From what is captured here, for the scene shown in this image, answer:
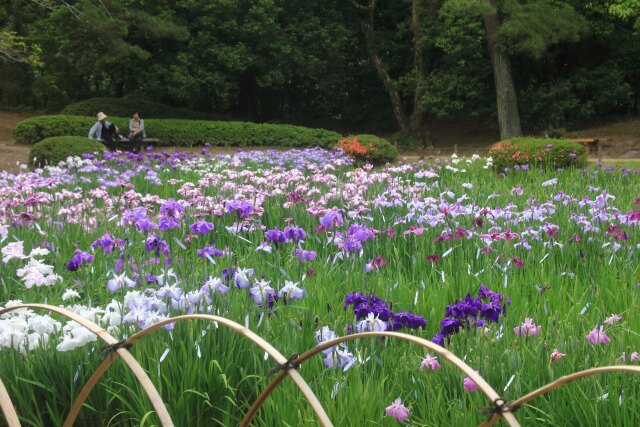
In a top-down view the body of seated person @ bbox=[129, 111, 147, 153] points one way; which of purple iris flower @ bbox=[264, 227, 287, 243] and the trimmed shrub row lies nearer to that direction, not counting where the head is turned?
the purple iris flower

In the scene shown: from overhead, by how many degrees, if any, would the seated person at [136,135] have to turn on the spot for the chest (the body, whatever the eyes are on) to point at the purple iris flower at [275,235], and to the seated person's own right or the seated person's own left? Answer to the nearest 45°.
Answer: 0° — they already face it

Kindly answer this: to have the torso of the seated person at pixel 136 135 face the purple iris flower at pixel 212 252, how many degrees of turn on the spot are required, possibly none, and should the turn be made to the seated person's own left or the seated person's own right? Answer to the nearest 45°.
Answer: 0° — they already face it

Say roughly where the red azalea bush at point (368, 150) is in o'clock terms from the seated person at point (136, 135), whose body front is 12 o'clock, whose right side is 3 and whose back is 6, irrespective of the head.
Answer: The red azalea bush is roughly at 10 o'clock from the seated person.

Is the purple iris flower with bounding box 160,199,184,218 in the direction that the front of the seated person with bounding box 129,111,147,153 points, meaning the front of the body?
yes

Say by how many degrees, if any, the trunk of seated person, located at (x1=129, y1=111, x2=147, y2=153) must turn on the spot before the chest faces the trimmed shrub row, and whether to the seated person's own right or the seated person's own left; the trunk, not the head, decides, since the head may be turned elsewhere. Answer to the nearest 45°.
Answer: approximately 180°

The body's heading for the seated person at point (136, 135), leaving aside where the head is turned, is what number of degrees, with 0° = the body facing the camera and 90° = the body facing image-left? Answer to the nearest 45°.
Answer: approximately 0°

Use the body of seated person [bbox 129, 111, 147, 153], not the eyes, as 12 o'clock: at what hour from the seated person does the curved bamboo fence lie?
The curved bamboo fence is roughly at 12 o'clock from the seated person.

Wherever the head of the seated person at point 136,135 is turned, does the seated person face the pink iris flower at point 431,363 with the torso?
yes

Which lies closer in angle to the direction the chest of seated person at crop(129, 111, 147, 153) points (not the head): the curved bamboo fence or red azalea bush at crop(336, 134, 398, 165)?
the curved bamboo fence

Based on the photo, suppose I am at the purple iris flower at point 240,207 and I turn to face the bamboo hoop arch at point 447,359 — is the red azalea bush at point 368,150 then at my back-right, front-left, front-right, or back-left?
back-left

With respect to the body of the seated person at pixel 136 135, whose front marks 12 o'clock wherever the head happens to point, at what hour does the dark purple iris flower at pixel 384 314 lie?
The dark purple iris flower is roughly at 12 o'clock from the seated person.

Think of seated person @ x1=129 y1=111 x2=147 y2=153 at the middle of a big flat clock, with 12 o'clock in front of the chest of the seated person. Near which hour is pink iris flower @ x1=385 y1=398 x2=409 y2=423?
The pink iris flower is roughly at 12 o'clock from the seated person.

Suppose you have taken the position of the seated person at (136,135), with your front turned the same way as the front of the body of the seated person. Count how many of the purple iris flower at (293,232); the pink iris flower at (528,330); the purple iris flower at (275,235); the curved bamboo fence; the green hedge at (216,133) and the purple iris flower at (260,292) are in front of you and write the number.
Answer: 5
